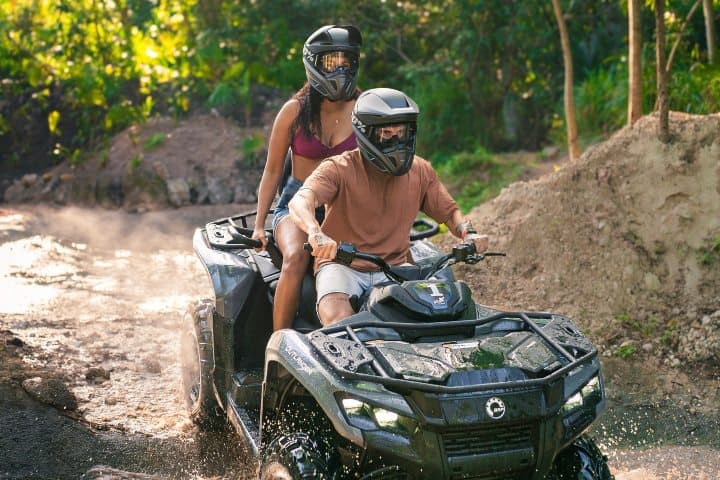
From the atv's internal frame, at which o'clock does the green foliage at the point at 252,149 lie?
The green foliage is roughly at 7 o'clock from the atv.

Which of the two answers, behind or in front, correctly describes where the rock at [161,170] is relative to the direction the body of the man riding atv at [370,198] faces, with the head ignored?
behind

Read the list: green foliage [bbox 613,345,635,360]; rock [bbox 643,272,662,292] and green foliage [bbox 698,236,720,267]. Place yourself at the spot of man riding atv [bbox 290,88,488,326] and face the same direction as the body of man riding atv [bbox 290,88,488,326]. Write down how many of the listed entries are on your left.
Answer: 3

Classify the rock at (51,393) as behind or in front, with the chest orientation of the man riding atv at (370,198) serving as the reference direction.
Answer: behind

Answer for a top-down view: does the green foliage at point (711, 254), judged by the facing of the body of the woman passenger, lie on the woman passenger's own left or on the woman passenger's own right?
on the woman passenger's own left

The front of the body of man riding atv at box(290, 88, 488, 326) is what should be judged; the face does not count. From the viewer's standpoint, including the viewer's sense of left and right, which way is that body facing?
facing the viewer and to the right of the viewer
